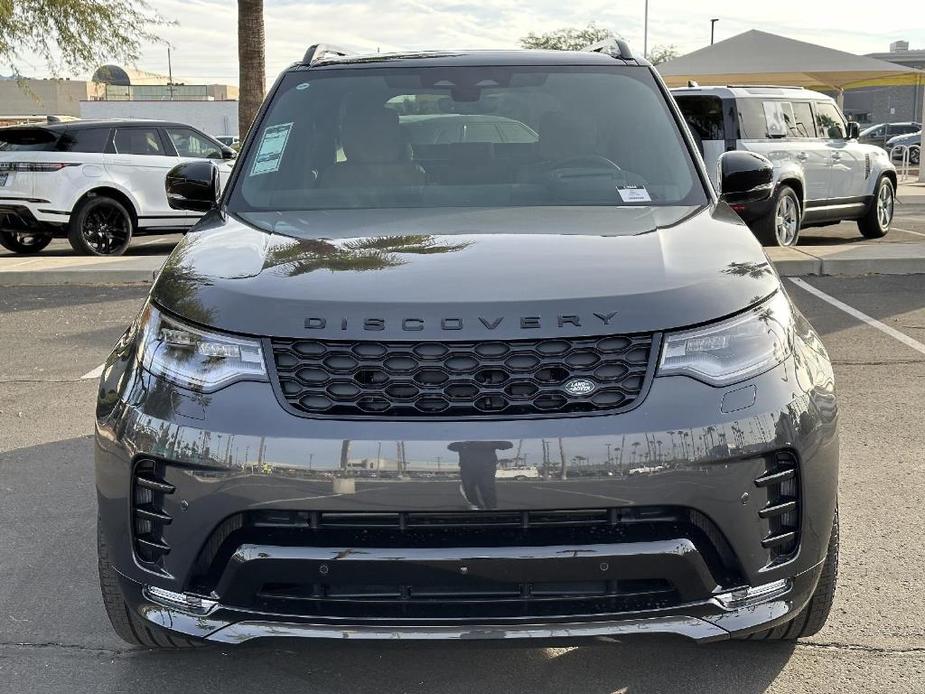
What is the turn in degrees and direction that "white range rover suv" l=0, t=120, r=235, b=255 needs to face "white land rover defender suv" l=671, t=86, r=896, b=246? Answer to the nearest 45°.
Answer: approximately 45° to its right

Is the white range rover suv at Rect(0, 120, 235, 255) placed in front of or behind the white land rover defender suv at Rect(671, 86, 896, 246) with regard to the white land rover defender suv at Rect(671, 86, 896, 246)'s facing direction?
behind

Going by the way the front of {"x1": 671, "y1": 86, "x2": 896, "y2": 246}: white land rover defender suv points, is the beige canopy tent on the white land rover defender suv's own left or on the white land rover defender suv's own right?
on the white land rover defender suv's own left

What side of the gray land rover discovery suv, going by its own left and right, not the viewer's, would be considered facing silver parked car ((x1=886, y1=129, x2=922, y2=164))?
back

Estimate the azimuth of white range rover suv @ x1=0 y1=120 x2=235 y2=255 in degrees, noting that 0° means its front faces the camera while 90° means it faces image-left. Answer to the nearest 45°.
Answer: approximately 225°

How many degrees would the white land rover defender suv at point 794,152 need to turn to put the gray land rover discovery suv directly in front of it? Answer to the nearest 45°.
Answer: approximately 135° to its right

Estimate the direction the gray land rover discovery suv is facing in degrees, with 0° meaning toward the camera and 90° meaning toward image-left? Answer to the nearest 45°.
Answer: approximately 0°
